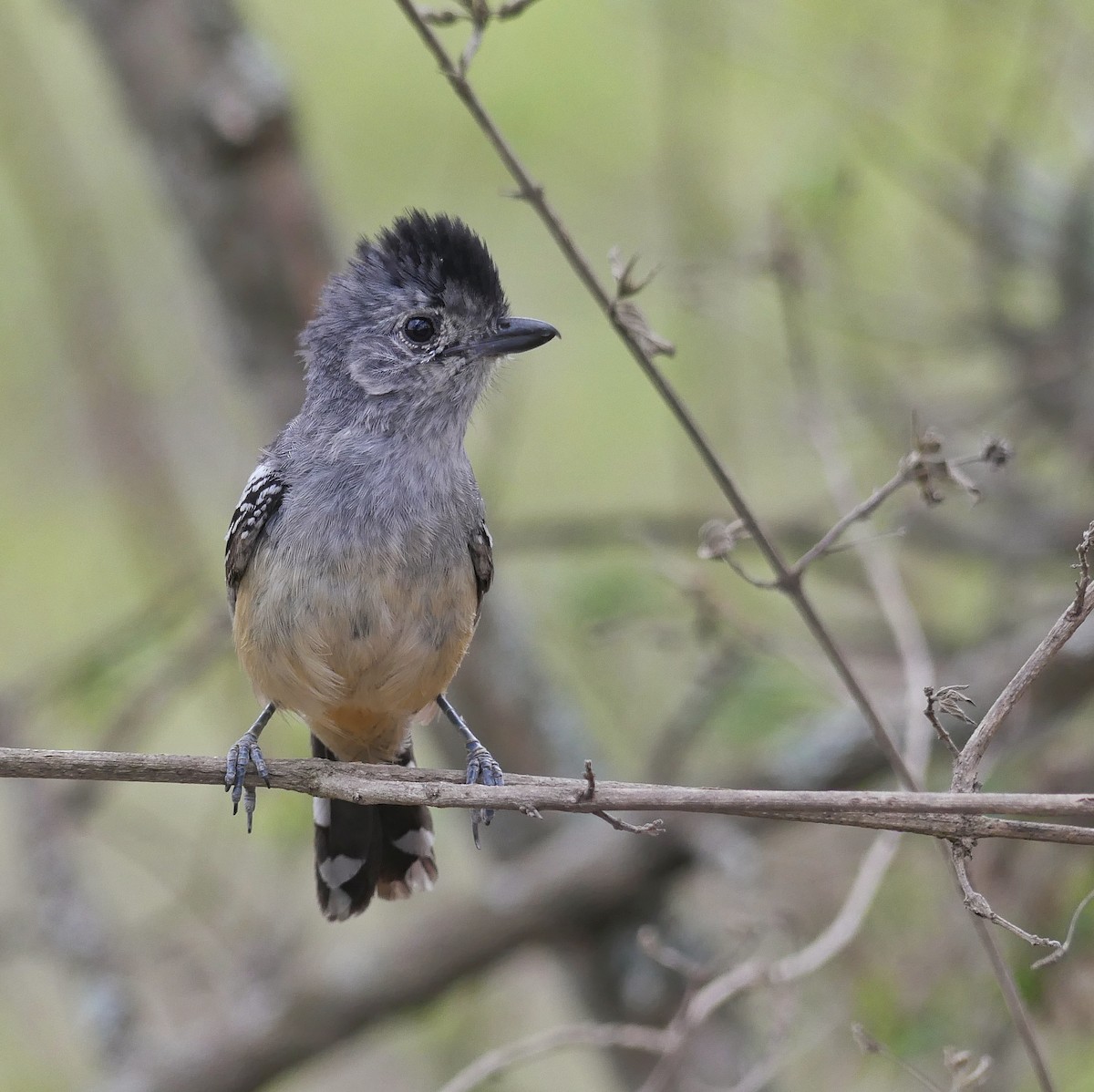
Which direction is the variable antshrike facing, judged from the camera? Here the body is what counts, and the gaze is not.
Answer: toward the camera
